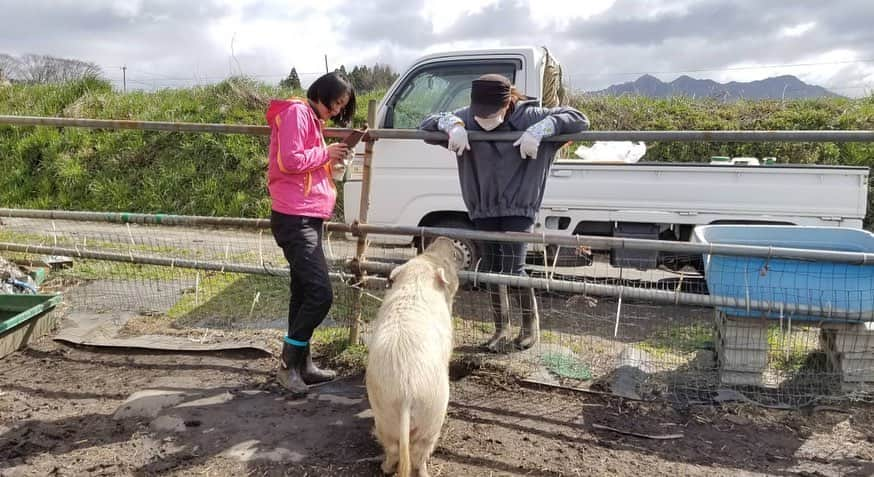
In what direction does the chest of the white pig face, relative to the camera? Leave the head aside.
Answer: away from the camera

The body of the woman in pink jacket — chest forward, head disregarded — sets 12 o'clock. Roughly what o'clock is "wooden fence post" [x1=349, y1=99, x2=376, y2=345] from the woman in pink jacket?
The wooden fence post is roughly at 10 o'clock from the woman in pink jacket.

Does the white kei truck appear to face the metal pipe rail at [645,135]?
no

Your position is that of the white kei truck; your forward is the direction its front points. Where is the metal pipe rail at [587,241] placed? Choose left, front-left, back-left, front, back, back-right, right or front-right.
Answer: left

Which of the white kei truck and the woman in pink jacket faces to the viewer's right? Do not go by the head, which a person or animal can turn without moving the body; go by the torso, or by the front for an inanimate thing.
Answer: the woman in pink jacket

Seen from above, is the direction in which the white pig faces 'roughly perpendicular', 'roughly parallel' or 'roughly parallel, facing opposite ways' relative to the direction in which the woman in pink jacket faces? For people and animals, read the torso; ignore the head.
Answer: roughly perpendicular

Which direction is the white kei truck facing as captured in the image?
to the viewer's left

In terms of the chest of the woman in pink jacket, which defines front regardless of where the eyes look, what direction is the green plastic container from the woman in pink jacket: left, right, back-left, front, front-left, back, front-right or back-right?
back-left

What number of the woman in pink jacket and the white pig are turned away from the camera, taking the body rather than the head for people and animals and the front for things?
1

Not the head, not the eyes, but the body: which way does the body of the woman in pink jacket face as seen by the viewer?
to the viewer's right

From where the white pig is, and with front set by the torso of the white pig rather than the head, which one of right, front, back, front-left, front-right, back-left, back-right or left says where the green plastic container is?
front-left

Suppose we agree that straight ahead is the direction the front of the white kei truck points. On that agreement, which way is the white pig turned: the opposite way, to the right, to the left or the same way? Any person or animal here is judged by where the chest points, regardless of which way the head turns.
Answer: to the right

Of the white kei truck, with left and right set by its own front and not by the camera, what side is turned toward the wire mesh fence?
left
